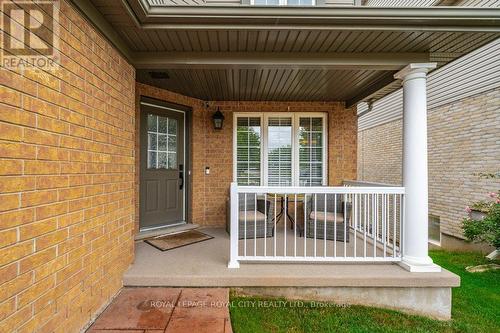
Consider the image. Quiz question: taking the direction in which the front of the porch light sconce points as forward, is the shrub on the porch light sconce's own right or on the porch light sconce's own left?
on the porch light sconce's own left

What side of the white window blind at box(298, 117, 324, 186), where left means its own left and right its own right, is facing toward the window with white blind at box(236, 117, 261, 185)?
right

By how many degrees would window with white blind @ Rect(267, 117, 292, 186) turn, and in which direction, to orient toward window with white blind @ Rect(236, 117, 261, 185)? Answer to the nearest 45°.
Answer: approximately 90° to its right

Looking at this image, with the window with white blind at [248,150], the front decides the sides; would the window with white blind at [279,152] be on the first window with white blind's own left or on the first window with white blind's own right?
on the first window with white blind's own left

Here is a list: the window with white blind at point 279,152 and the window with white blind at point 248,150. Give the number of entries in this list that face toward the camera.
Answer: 2

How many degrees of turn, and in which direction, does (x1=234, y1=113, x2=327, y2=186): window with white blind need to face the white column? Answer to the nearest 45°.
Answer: approximately 45° to its left

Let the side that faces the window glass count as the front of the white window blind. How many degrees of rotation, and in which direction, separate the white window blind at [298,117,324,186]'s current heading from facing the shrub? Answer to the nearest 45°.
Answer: approximately 90° to its left

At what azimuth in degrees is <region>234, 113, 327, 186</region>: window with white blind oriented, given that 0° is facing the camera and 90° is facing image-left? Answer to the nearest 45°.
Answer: approximately 0°

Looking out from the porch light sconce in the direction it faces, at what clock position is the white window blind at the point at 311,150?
The white window blind is roughly at 9 o'clock from the porch light sconce.
